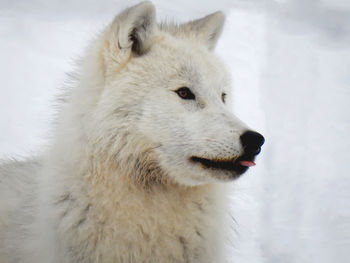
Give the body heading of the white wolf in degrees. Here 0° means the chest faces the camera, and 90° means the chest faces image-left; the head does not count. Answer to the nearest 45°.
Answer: approximately 315°
